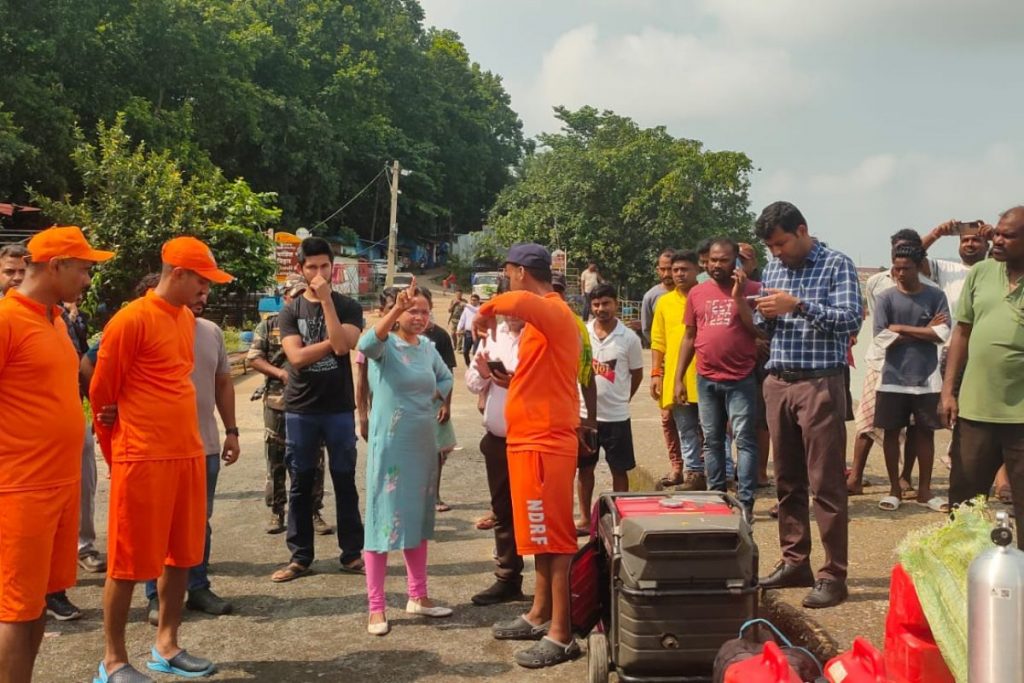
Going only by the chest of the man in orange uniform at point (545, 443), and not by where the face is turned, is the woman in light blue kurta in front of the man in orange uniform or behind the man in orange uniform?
in front

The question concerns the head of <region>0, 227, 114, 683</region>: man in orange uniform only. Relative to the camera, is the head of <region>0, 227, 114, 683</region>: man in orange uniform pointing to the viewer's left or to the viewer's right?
to the viewer's right

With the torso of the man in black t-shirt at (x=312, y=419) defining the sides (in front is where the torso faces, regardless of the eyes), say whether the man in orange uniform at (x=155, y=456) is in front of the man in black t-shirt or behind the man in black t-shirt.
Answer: in front

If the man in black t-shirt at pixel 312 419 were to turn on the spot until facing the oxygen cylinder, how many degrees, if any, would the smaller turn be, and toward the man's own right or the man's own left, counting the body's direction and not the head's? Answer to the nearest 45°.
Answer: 0° — they already face it

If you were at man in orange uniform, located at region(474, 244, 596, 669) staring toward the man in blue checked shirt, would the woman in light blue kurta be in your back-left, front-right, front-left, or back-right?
back-left

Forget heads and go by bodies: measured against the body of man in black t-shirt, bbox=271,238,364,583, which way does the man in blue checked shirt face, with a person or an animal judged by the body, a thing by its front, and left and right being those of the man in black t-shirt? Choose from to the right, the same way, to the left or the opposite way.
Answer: to the right

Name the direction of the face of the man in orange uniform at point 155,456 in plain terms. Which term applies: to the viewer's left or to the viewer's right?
to the viewer's right

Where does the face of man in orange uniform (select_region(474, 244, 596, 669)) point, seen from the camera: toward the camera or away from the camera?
away from the camera

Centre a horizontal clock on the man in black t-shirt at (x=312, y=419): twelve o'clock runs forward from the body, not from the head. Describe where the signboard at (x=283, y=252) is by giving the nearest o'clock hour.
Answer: The signboard is roughly at 6 o'clock from the man in black t-shirt.

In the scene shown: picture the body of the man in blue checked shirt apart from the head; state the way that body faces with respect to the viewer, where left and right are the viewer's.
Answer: facing the viewer and to the left of the viewer

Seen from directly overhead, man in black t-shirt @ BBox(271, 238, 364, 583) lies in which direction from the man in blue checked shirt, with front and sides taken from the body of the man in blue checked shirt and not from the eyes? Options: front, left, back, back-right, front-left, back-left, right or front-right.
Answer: front-right
